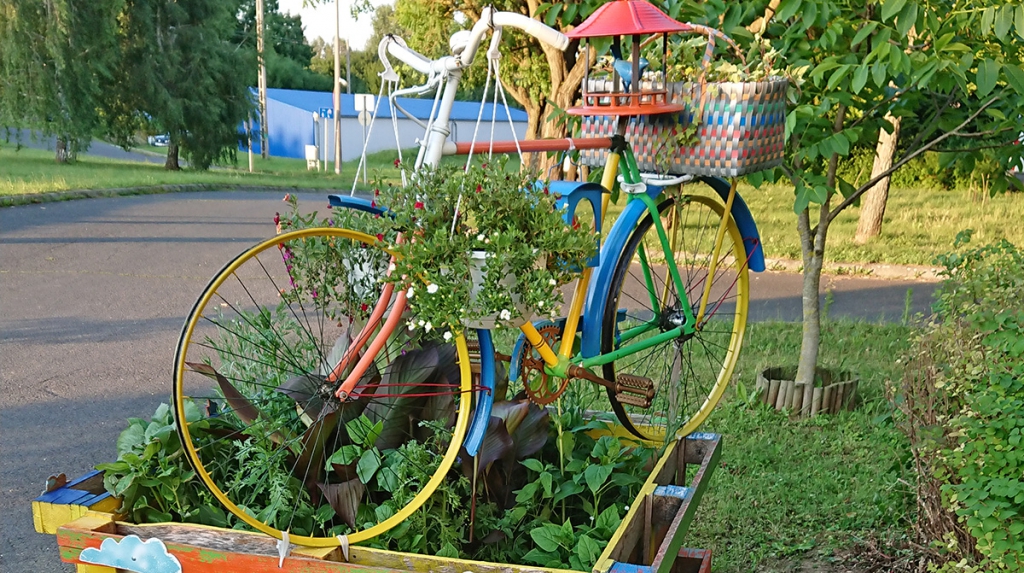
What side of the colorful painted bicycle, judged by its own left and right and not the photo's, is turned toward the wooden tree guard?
back

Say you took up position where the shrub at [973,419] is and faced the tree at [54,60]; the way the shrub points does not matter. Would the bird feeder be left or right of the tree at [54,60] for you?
left

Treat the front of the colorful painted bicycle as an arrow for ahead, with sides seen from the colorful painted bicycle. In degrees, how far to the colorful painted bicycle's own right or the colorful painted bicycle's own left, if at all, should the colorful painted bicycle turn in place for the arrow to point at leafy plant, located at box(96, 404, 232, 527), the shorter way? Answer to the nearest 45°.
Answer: approximately 45° to the colorful painted bicycle's own right

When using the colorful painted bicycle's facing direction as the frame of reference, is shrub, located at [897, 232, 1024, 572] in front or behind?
behind

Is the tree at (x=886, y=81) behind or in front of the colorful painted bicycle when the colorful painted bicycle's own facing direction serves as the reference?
behind

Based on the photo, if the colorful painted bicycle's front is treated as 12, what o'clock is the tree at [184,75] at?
The tree is roughly at 4 o'clock from the colorful painted bicycle.

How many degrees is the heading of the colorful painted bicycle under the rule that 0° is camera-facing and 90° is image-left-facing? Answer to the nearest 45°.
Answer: approximately 45°
